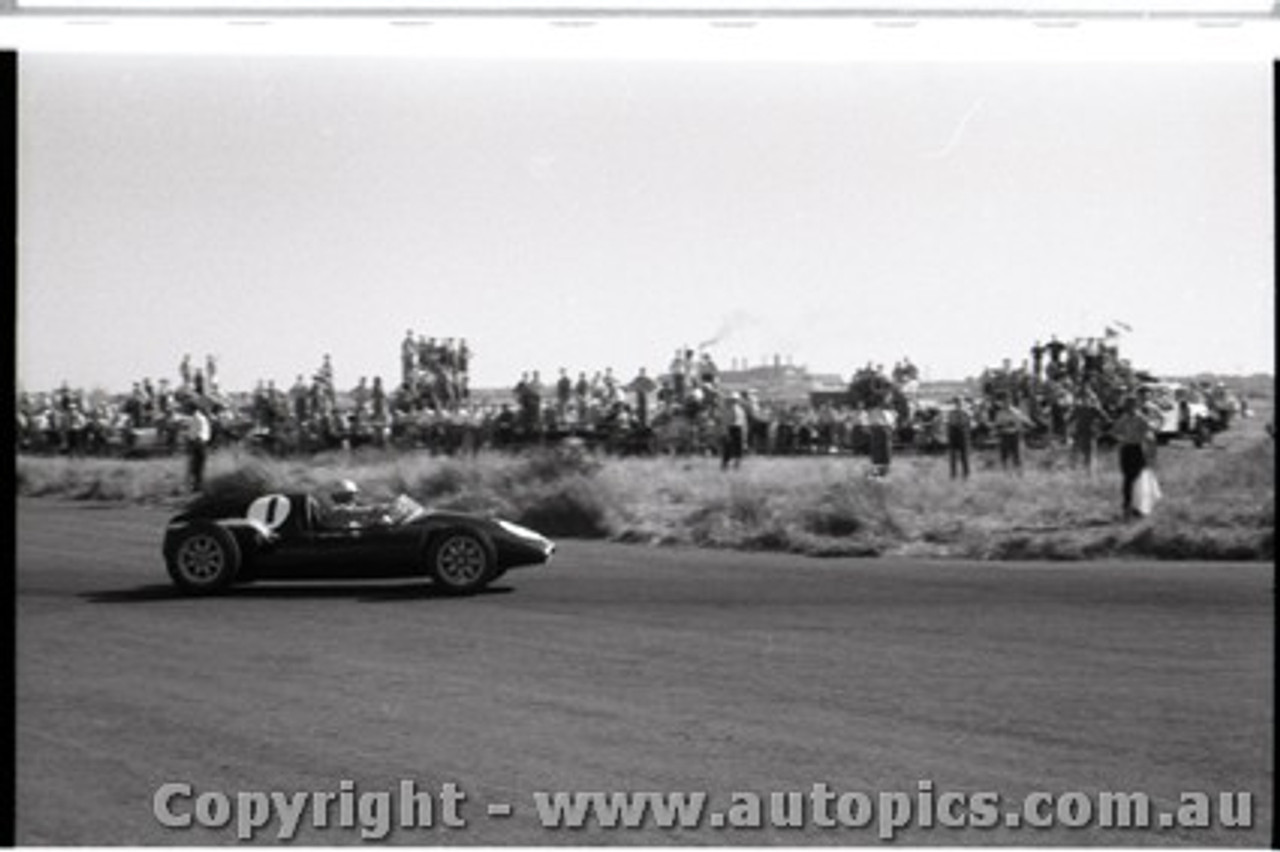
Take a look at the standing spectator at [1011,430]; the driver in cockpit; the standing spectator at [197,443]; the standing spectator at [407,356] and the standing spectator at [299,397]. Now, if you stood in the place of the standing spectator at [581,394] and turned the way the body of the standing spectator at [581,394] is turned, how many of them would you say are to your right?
4

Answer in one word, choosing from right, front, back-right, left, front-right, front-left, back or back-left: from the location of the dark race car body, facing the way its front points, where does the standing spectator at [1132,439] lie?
front

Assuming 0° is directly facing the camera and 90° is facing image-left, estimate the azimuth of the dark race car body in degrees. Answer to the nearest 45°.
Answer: approximately 270°

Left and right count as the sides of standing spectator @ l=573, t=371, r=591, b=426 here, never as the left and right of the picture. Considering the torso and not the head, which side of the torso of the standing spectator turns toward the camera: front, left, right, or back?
front

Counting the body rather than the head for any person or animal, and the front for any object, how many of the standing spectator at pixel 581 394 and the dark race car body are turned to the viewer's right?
1

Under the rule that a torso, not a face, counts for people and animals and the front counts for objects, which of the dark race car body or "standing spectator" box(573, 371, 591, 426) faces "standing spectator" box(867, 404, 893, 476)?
the dark race car body

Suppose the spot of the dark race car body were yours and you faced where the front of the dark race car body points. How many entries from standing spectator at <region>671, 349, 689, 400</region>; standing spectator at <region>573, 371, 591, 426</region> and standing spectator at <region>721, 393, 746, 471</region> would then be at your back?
0

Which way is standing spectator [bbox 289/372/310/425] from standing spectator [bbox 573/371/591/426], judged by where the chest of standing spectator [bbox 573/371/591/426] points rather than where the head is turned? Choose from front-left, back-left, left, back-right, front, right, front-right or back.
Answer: right

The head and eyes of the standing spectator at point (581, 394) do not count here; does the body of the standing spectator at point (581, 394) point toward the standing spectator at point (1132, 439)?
no

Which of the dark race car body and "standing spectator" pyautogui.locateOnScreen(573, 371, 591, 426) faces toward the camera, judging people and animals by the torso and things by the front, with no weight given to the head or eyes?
the standing spectator

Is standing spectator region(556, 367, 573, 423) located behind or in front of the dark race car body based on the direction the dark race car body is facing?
in front

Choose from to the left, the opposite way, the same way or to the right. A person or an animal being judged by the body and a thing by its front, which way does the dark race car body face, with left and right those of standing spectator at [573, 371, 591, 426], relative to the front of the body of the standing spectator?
to the left

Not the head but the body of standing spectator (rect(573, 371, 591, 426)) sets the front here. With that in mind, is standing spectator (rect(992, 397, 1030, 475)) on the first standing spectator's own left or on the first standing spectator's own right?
on the first standing spectator's own left
